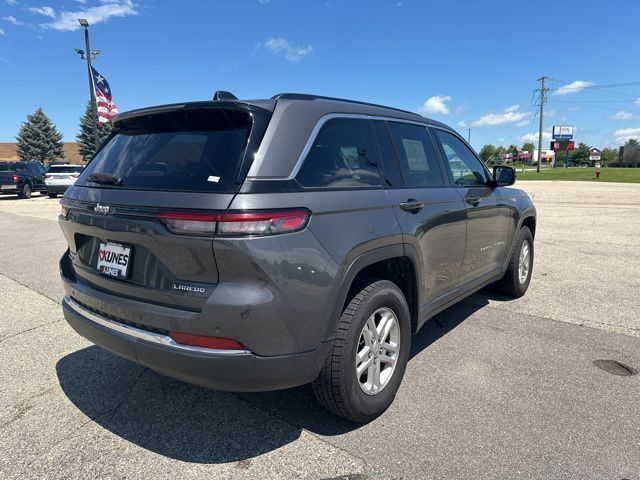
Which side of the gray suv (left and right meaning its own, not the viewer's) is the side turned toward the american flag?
left

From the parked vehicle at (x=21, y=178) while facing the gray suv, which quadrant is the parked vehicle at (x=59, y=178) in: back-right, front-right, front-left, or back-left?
front-left

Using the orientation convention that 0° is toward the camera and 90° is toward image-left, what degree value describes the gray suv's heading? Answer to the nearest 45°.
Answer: approximately 225°

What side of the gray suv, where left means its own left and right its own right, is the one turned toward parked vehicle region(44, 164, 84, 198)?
left

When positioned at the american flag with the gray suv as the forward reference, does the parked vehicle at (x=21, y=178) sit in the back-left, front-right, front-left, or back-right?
back-right

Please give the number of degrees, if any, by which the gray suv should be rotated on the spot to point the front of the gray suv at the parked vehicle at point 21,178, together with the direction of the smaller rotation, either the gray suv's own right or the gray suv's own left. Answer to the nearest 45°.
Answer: approximately 90° to the gray suv's own left
